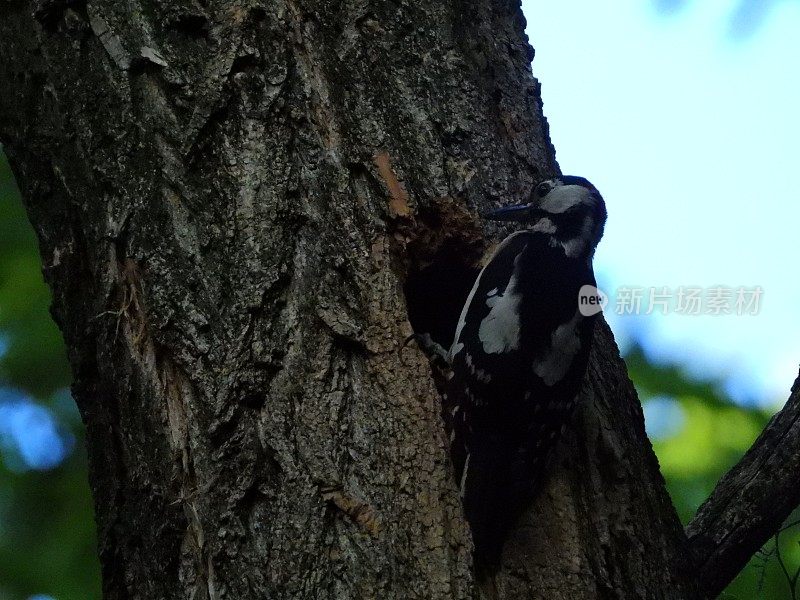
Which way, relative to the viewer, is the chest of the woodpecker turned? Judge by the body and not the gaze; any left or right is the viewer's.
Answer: facing away from the viewer and to the left of the viewer
